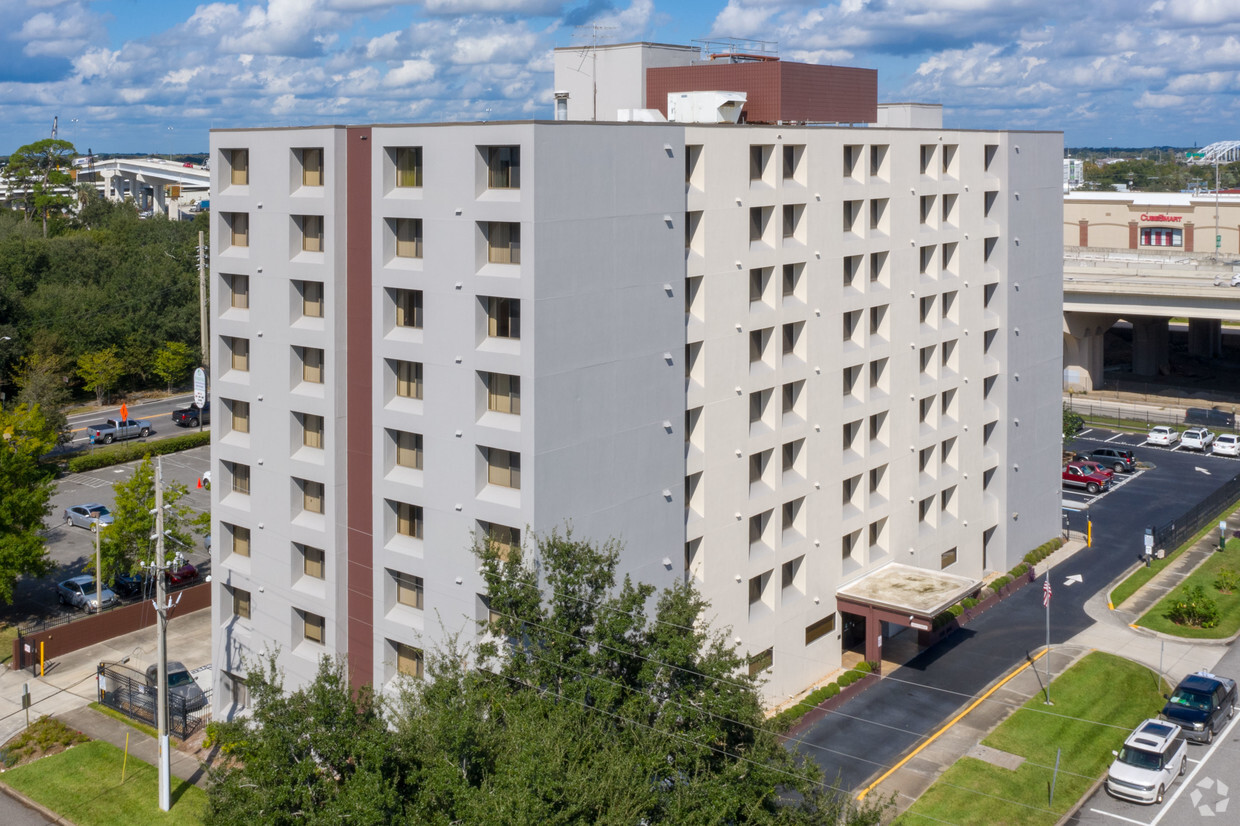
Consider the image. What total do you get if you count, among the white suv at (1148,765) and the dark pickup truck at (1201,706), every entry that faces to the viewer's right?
0

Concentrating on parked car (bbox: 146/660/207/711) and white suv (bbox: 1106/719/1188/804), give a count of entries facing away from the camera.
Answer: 0

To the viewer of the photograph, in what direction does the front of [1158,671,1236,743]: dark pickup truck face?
facing the viewer and to the left of the viewer

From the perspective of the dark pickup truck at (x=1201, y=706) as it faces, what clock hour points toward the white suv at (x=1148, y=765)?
The white suv is roughly at 11 o'clock from the dark pickup truck.

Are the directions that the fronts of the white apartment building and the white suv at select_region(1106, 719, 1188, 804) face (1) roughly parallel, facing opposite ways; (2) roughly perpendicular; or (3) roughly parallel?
roughly perpendicular

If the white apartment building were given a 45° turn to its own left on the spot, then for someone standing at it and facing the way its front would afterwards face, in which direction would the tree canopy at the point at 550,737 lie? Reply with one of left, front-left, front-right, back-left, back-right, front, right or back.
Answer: right

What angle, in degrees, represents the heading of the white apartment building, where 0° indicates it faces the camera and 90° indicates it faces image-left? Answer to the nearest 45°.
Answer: approximately 315°

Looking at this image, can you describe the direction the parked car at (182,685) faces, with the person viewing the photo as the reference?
facing the viewer and to the right of the viewer
